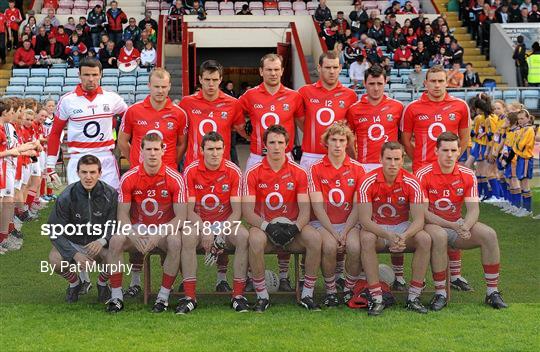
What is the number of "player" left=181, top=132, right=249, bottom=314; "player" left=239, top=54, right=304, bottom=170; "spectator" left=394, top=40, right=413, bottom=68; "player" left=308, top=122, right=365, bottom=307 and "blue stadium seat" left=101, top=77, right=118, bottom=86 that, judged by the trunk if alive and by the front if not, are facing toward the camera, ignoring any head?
5

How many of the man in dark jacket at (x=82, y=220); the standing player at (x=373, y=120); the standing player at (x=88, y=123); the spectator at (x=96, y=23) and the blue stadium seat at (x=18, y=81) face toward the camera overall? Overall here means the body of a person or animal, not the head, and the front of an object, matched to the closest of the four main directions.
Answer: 5

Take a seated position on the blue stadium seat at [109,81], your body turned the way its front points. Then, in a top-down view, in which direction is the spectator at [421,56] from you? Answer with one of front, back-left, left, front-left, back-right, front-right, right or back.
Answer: left

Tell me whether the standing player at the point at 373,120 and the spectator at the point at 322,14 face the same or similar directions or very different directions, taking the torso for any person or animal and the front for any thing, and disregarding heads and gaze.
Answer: same or similar directions

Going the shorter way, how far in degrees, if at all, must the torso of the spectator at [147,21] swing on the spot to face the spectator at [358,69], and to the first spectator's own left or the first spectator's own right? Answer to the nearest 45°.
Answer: approximately 45° to the first spectator's own left

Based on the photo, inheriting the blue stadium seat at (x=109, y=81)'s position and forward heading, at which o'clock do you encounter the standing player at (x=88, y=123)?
The standing player is roughly at 12 o'clock from the blue stadium seat.

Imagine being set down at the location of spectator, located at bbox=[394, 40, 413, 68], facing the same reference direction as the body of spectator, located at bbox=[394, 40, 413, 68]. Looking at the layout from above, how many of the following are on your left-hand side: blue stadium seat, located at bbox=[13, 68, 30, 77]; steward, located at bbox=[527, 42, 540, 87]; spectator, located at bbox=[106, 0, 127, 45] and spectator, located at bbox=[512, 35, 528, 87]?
2

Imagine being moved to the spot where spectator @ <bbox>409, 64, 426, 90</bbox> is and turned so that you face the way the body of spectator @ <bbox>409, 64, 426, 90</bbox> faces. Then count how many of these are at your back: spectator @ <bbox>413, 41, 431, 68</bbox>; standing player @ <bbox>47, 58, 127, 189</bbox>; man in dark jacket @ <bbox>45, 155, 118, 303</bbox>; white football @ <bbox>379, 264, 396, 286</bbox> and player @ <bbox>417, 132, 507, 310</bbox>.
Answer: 1

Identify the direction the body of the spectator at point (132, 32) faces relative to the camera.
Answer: toward the camera

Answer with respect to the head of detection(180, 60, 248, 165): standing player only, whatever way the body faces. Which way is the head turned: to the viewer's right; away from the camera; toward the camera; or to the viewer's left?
toward the camera

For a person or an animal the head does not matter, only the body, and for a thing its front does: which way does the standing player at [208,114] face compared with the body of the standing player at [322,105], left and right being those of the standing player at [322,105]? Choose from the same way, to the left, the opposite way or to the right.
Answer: the same way

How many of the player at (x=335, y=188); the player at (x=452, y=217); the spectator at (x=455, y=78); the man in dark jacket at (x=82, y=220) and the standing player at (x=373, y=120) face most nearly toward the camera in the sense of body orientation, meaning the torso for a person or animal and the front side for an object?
5

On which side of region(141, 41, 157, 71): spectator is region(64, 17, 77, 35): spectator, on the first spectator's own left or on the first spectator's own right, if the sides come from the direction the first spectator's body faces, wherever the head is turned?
on the first spectator's own right

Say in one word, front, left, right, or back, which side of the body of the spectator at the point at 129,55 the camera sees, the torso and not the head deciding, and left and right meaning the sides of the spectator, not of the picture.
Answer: front

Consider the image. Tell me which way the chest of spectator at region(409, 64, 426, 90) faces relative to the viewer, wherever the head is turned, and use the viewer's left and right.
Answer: facing the viewer

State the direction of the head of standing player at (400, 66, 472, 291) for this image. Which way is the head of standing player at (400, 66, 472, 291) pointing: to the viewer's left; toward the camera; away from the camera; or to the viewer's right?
toward the camera

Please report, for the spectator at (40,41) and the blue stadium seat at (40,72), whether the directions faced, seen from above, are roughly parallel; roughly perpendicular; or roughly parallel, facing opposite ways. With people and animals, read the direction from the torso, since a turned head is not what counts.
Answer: roughly parallel

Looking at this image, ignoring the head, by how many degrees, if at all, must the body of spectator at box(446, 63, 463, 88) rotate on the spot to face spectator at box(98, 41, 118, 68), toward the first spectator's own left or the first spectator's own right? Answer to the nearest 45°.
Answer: approximately 90° to the first spectator's own right
